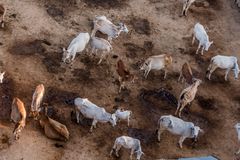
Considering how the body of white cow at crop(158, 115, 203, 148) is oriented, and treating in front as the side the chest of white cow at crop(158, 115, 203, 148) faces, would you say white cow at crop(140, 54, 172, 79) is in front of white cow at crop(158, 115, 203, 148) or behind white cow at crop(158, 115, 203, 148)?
behind

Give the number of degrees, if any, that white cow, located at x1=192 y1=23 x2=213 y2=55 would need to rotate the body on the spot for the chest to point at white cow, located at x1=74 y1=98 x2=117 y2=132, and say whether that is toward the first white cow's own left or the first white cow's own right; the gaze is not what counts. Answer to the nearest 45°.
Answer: approximately 90° to the first white cow's own right

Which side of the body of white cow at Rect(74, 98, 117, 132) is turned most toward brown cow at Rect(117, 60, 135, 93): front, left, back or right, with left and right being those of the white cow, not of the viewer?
left

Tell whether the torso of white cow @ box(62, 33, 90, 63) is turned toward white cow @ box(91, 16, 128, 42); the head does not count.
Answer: no

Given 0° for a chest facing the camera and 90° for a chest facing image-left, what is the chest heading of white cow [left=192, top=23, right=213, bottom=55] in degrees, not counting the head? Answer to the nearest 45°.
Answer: approximately 315°

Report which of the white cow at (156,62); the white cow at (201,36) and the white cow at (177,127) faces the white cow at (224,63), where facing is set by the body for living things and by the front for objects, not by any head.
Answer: the white cow at (201,36)

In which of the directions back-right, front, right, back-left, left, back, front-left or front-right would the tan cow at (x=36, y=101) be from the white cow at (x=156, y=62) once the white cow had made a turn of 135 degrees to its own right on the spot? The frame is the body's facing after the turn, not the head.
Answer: back

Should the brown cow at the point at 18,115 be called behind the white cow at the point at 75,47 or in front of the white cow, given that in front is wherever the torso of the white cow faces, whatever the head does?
in front

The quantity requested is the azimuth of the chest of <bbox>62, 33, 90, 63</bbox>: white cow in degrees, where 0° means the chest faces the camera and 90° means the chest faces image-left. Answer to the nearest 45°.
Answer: approximately 45°

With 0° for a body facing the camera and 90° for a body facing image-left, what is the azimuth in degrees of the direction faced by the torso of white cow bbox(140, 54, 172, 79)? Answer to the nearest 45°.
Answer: approximately 90°

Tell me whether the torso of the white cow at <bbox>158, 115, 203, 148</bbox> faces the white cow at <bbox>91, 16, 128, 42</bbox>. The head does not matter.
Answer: no

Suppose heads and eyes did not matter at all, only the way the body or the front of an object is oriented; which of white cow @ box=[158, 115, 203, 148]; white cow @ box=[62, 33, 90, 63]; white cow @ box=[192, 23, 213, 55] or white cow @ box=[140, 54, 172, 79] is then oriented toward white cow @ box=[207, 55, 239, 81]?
white cow @ box=[192, 23, 213, 55]
